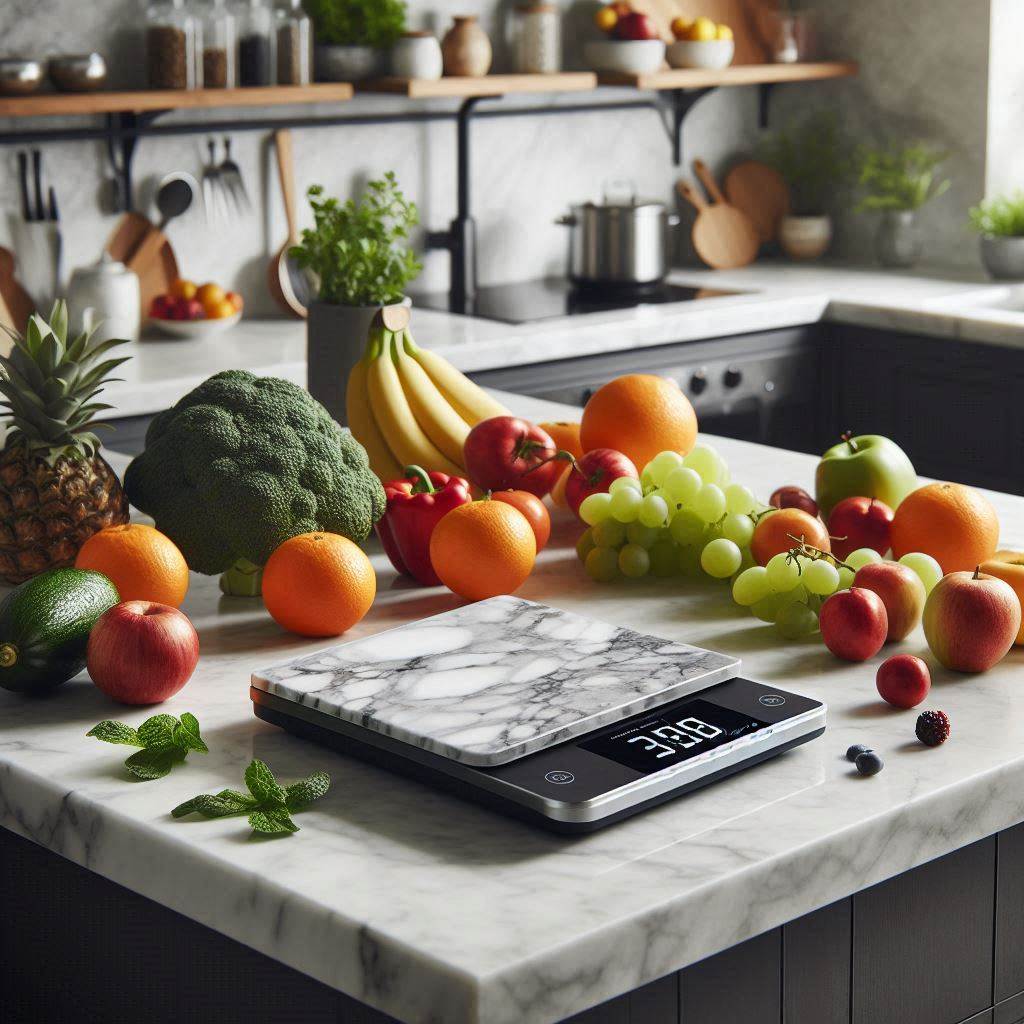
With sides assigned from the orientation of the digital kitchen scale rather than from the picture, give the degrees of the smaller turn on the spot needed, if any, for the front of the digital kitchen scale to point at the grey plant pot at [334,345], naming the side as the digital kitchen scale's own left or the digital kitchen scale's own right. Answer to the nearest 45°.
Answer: approximately 135° to the digital kitchen scale's own left

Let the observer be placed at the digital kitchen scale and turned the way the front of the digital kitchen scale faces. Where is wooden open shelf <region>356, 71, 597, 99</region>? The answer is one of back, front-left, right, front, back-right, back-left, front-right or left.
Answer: back-left

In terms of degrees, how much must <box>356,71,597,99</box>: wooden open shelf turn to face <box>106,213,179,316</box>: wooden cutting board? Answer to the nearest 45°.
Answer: approximately 135° to its right

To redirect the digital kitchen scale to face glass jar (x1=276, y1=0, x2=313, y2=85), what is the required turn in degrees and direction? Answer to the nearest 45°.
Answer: approximately 135° to its left

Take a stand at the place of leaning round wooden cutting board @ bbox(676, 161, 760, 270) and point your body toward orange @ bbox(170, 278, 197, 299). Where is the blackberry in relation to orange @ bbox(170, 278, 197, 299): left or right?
left

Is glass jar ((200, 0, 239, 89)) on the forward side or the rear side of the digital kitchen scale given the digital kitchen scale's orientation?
on the rear side

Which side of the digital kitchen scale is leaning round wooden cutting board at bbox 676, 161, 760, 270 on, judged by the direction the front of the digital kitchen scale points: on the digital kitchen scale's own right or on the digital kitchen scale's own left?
on the digital kitchen scale's own left

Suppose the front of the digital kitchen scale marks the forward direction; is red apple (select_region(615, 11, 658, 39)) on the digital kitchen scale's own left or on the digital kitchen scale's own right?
on the digital kitchen scale's own left

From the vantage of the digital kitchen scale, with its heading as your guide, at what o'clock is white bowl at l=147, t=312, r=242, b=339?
The white bowl is roughly at 7 o'clock from the digital kitchen scale.

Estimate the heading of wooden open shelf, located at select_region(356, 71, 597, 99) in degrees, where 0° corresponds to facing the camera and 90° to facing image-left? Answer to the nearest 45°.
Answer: approximately 315°

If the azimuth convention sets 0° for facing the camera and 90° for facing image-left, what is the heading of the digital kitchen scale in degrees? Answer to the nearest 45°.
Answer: approximately 315°
